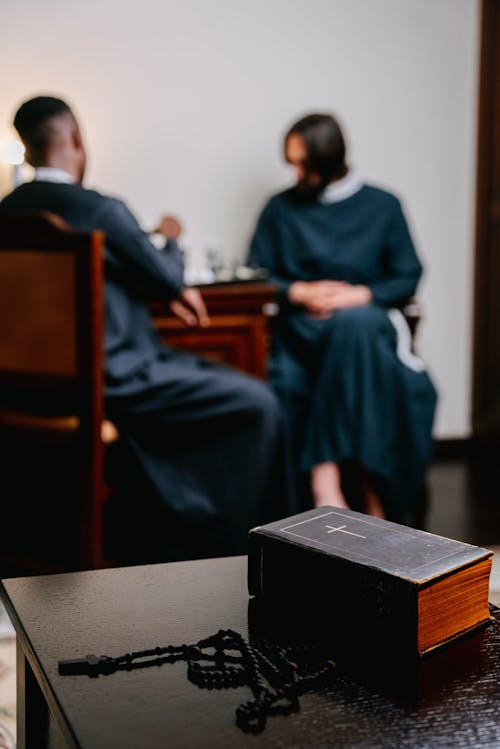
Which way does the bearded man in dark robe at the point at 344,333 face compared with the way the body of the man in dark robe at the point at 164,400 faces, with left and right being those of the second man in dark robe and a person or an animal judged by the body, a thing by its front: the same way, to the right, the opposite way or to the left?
the opposite way

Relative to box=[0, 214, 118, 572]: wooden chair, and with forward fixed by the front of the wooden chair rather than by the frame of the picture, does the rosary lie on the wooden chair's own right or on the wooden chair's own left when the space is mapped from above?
on the wooden chair's own right

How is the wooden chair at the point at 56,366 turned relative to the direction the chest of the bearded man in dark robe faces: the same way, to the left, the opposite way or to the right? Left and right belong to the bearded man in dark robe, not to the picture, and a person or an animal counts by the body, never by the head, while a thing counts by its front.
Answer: the opposite way

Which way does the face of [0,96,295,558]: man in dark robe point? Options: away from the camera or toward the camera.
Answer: away from the camera

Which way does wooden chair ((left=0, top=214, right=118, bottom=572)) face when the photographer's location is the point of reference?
facing away from the viewer and to the right of the viewer

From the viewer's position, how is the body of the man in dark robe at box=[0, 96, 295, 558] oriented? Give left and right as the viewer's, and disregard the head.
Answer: facing away from the viewer and to the right of the viewer

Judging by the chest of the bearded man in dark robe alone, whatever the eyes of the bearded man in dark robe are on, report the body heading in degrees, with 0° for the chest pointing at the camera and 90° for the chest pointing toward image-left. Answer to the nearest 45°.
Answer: approximately 45°

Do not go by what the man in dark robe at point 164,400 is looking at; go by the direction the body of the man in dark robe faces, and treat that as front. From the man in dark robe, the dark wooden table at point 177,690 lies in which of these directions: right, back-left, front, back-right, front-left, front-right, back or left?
back-right

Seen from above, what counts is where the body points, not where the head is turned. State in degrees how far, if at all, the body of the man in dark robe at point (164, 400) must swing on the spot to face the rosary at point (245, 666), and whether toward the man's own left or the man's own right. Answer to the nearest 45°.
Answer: approximately 135° to the man's own right

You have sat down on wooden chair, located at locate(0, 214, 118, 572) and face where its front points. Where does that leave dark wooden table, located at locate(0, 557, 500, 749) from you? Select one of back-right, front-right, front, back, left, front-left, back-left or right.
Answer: back-right
